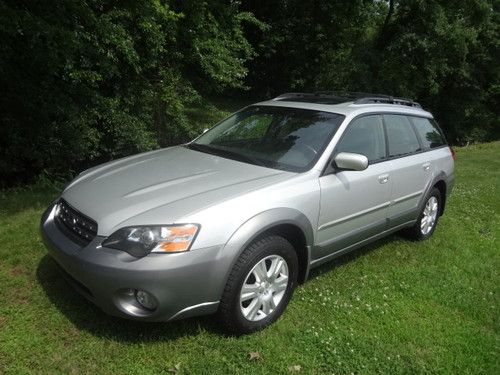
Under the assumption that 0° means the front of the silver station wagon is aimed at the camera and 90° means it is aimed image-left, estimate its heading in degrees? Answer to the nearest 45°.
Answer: approximately 45°
